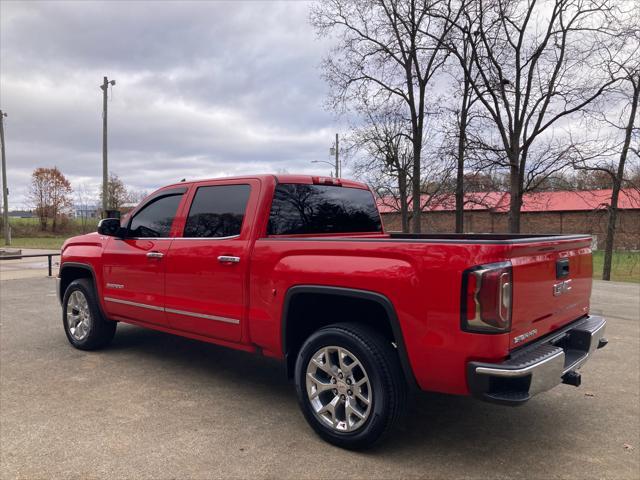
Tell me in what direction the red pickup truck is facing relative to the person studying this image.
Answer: facing away from the viewer and to the left of the viewer
